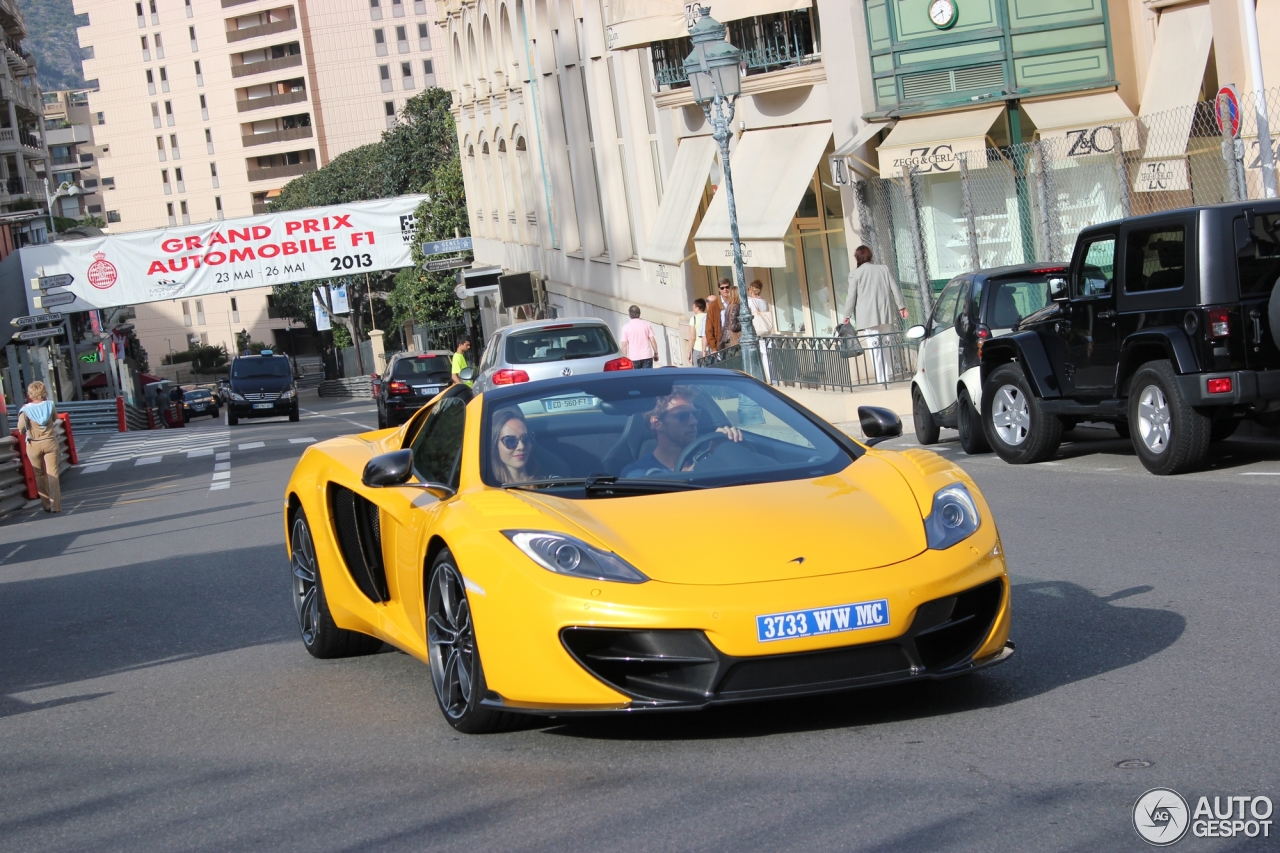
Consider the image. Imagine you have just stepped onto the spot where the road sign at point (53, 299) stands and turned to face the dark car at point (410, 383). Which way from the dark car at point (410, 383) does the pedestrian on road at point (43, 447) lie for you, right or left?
right

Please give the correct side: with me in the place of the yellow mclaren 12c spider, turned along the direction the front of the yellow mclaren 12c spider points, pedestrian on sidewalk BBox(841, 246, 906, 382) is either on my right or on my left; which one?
on my left

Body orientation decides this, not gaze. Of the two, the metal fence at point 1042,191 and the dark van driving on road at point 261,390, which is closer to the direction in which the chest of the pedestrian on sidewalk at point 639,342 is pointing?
the dark van driving on road

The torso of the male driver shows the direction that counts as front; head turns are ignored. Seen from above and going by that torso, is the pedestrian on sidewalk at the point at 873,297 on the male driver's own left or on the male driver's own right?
on the male driver's own left

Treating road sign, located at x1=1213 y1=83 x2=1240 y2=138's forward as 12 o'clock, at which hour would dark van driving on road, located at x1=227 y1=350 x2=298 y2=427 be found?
The dark van driving on road is roughly at 3 o'clock from the road sign.

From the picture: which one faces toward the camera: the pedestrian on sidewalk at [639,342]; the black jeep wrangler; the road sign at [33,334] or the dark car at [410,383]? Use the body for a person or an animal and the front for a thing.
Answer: the road sign
